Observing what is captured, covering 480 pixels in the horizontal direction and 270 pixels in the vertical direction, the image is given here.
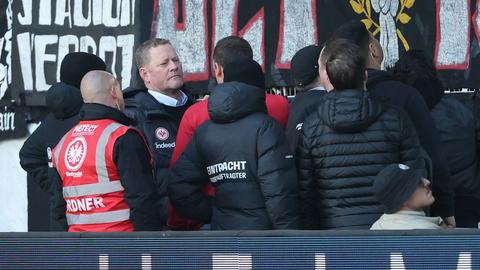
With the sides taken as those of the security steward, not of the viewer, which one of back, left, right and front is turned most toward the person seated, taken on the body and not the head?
right

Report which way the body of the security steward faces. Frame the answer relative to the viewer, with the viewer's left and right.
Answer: facing away from the viewer and to the right of the viewer
